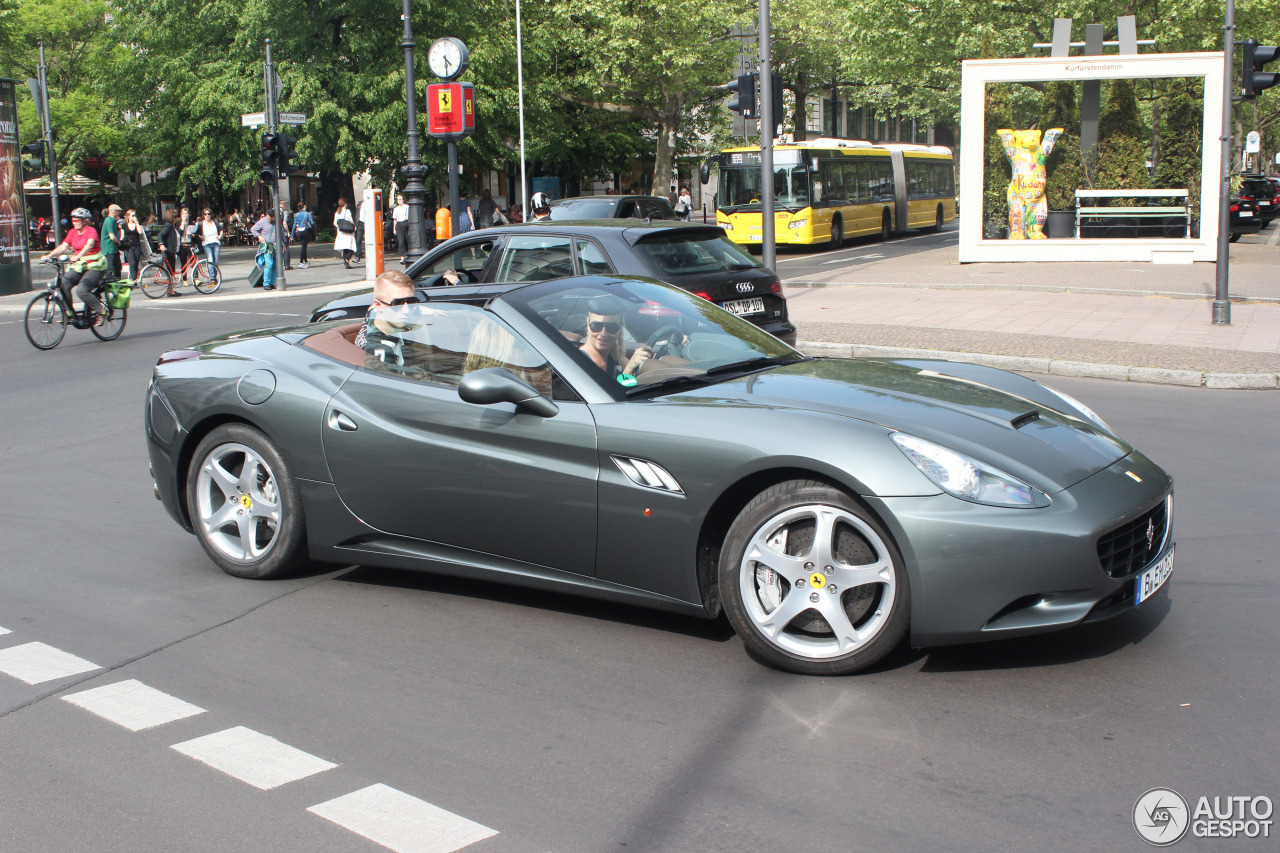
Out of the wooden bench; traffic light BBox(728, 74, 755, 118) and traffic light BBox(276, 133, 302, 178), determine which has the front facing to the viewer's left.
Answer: traffic light BBox(728, 74, 755, 118)

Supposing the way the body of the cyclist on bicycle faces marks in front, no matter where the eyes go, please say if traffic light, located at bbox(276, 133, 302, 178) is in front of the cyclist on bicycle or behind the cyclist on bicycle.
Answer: behind

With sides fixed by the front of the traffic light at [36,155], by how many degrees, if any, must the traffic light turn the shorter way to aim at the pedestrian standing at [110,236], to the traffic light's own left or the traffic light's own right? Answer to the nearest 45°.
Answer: approximately 90° to the traffic light's own left

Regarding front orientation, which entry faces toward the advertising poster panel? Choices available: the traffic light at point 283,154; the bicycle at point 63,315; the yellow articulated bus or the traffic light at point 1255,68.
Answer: the yellow articulated bus

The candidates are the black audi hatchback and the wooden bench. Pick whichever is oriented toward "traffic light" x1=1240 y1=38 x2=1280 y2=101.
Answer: the wooden bench
